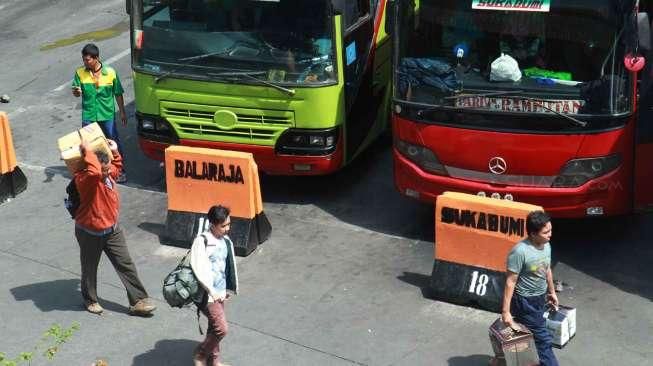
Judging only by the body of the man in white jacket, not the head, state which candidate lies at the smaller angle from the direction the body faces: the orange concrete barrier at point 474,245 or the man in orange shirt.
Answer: the orange concrete barrier

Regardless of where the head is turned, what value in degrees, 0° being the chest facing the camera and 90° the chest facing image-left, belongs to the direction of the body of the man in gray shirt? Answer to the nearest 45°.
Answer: approximately 315°

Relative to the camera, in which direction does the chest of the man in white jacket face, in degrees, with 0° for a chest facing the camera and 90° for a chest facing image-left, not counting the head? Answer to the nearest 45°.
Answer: approximately 315°

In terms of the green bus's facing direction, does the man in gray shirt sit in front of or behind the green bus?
in front

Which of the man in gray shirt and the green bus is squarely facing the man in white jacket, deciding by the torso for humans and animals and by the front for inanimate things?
the green bus

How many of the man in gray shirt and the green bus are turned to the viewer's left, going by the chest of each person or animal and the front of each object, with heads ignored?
0

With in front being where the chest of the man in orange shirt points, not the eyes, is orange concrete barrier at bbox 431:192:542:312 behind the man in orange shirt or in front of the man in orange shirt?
in front
